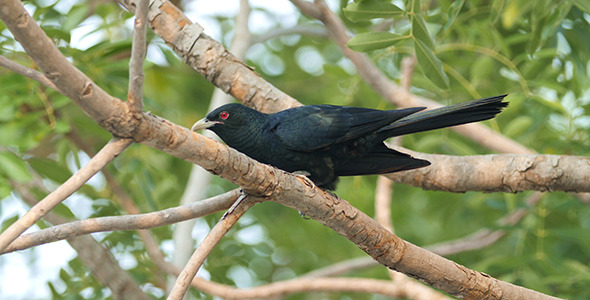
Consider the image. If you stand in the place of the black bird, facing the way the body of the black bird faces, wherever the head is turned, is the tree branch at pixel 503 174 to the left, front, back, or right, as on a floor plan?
back

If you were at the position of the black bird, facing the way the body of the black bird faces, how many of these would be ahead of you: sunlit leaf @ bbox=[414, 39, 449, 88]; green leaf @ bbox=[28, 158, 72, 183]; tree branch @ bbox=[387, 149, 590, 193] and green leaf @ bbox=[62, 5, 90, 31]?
2

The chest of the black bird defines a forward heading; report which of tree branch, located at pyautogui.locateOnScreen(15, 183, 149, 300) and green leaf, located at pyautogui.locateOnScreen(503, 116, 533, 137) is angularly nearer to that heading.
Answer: the tree branch

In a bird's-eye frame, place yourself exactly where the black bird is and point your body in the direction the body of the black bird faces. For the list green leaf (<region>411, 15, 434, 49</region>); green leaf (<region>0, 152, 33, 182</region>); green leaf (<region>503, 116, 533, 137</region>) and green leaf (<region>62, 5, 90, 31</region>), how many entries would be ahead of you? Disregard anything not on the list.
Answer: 2

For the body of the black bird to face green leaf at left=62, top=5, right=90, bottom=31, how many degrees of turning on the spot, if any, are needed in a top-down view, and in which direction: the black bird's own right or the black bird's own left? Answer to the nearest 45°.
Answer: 0° — it already faces it

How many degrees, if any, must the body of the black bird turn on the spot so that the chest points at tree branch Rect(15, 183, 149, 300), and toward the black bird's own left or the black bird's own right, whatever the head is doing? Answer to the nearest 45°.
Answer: approximately 45° to the black bird's own right

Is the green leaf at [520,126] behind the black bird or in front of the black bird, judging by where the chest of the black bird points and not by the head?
behind

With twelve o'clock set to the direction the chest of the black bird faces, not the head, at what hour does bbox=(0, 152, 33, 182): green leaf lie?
The green leaf is roughly at 12 o'clock from the black bird.

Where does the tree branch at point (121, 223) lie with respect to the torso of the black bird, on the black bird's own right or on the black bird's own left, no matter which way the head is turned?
on the black bird's own left

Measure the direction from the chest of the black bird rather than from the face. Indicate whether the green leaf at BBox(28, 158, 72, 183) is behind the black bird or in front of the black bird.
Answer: in front

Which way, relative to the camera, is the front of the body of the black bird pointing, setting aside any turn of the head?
to the viewer's left
